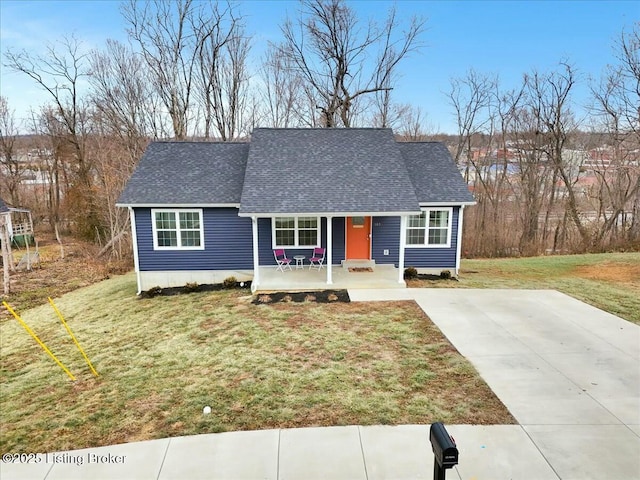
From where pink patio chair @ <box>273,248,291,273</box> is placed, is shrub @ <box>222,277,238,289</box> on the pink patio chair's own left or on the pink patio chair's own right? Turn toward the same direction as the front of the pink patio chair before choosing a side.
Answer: on the pink patio chair's own right

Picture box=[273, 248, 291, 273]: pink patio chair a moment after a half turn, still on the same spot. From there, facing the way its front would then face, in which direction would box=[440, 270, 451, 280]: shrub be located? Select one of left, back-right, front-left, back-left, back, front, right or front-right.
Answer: back-right

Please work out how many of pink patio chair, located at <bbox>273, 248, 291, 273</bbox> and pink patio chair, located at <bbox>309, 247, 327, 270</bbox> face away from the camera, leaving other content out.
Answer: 0

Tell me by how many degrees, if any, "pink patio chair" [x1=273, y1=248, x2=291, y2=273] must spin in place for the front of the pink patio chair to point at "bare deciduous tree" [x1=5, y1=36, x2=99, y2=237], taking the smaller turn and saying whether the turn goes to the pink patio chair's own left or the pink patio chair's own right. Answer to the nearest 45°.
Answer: approximately 180°

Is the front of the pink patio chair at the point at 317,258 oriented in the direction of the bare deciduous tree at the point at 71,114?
no

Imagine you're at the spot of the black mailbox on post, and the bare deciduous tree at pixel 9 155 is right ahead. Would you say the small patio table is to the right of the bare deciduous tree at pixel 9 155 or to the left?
right

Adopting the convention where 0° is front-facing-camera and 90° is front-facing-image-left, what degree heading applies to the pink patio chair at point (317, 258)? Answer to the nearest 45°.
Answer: approximately 45°

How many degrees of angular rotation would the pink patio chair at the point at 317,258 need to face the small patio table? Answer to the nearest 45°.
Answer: approximately 45° to its right

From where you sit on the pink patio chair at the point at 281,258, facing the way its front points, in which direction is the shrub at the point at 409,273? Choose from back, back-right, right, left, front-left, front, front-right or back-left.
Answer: front-left

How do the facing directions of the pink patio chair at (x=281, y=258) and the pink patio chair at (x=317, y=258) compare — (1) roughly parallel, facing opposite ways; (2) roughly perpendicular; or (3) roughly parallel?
roughly perpendicular

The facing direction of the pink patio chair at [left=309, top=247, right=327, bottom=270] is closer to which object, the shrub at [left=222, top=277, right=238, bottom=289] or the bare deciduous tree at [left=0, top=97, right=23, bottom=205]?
the shrub

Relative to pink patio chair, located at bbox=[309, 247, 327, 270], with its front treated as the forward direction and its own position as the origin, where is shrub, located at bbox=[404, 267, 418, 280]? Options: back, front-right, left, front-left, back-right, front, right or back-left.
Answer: back-left

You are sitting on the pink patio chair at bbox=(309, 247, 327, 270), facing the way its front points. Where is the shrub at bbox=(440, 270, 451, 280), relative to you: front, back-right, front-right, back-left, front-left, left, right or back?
back-left

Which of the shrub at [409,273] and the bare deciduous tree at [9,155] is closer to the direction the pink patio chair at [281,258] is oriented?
the shrub

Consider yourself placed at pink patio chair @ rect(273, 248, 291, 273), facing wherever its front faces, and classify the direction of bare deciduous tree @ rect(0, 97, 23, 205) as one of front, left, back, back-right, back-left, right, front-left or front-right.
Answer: back
